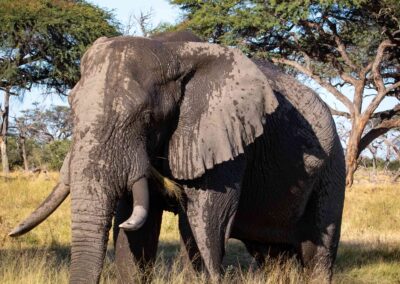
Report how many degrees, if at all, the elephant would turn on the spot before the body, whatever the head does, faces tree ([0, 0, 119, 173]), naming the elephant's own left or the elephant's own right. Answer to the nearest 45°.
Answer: approximately 135° to the elephant's own right

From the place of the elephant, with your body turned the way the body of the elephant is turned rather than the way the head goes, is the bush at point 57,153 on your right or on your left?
on your right

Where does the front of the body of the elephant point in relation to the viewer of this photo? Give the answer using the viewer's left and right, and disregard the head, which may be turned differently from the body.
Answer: facing the viewer and to the left of the viewer

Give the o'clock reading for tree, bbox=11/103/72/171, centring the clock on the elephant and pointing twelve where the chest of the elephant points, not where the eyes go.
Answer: The tree is roughly at 4 o'clock from the elephant.

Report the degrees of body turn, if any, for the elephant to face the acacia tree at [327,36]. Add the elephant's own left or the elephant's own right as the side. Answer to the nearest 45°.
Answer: approximately 135° to the elephant's own right
